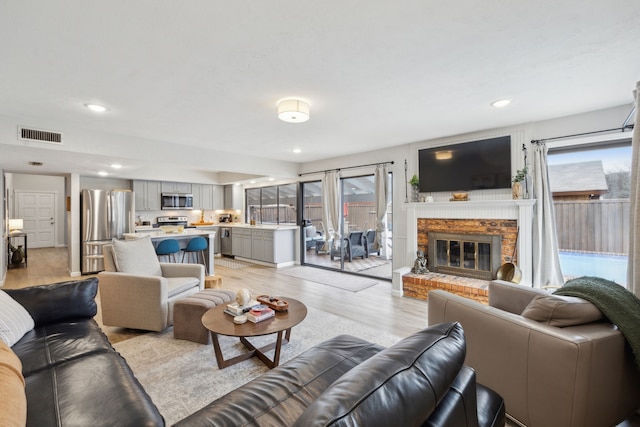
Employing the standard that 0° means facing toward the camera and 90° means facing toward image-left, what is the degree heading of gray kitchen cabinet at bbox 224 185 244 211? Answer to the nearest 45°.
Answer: approximately 45°

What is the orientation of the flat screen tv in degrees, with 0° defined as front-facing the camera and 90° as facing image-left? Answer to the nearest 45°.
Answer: approximately 45°

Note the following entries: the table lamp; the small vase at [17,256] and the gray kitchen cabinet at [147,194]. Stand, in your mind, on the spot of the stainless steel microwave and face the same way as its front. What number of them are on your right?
3

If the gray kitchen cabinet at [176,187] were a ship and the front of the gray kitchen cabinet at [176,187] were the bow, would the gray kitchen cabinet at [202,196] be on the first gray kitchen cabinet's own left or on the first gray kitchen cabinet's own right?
on the first gray kitchen cabinet's own left

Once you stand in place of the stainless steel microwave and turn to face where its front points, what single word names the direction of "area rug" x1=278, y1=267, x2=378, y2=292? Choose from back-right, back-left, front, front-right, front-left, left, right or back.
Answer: front-left

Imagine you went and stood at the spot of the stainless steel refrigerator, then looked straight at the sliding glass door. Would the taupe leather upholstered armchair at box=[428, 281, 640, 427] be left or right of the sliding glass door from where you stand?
right

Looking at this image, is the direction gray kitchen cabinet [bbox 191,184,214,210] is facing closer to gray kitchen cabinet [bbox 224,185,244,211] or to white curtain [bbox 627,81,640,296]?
the white curtain

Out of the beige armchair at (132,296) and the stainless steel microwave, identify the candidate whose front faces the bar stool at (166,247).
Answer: the stainless steel microwave

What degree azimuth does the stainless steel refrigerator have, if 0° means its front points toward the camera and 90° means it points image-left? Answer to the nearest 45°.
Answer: approximately 0°

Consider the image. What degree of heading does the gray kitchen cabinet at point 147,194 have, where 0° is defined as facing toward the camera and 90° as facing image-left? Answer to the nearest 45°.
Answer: approximately 0°

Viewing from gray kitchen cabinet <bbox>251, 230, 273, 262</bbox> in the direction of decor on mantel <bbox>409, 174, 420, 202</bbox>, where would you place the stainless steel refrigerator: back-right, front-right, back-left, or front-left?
back-right

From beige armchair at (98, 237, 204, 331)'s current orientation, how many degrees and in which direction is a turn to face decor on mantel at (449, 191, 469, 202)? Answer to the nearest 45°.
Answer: approximately 45° to its left

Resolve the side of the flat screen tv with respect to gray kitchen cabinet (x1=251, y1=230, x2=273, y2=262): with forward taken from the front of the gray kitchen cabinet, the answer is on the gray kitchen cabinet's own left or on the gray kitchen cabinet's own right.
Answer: on the gray kitchen cabinet's own left

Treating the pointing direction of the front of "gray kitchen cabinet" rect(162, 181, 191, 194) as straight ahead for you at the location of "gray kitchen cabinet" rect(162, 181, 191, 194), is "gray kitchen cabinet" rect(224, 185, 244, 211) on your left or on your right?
on your left
